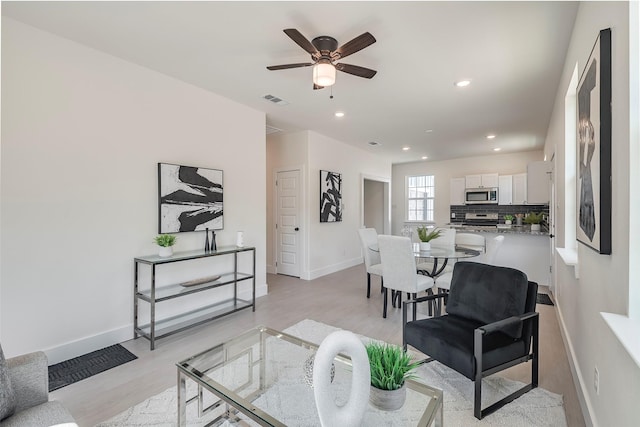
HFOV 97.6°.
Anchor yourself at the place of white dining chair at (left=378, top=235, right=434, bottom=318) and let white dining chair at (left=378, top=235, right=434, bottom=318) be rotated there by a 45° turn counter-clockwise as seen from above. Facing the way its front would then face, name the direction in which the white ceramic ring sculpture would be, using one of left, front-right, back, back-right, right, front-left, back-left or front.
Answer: back

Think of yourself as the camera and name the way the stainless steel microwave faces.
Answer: facing the viewer

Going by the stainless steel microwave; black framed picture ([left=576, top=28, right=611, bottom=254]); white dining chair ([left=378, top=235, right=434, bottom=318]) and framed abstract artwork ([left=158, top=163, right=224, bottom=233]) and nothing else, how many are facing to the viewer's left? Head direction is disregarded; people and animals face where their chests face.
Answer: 1

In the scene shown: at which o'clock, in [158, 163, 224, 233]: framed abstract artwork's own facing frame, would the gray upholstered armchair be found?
The gray upholstered armchair is roughly at 2 o'clock from the framed abstract artwork.

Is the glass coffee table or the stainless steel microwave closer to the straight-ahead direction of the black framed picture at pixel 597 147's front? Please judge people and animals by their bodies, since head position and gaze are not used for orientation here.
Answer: the glass coffee table

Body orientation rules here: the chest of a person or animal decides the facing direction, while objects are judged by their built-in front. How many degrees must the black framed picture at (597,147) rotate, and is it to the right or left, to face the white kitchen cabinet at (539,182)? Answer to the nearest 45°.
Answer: approximately 90° to its right

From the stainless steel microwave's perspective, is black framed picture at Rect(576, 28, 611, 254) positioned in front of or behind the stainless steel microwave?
in front

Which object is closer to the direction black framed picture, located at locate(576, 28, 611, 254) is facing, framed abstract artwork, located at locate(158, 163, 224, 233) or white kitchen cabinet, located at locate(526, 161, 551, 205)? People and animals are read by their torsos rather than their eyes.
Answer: the framed abstract artwork

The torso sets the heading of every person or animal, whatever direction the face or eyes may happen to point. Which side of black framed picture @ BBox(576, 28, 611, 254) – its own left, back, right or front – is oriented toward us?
left

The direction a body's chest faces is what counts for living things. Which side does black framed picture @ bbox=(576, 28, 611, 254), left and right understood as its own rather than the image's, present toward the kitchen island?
right

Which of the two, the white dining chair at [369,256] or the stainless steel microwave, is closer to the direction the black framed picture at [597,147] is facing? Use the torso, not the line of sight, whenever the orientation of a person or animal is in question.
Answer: the white dining chair

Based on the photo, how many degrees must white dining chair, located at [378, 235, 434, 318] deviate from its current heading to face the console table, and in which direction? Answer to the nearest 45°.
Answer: approximately 135° to its left

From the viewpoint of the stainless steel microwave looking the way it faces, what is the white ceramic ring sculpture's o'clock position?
The white ceramic ring sculpture is roughly at 12 o'clock from the stainless steel microwave.

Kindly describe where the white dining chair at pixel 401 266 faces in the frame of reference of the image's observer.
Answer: facing away from the viewer and to the right of the viewer

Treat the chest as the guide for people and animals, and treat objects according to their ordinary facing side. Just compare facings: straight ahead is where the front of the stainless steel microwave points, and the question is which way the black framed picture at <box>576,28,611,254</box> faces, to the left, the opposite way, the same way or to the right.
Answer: to the right

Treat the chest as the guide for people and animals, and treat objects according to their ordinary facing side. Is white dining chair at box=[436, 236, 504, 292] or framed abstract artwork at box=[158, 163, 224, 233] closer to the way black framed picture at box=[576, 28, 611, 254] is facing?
the framed abstract artwork

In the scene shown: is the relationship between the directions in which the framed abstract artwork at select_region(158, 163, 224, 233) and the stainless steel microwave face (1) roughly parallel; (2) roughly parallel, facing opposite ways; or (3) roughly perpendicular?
roughly perpendicular
